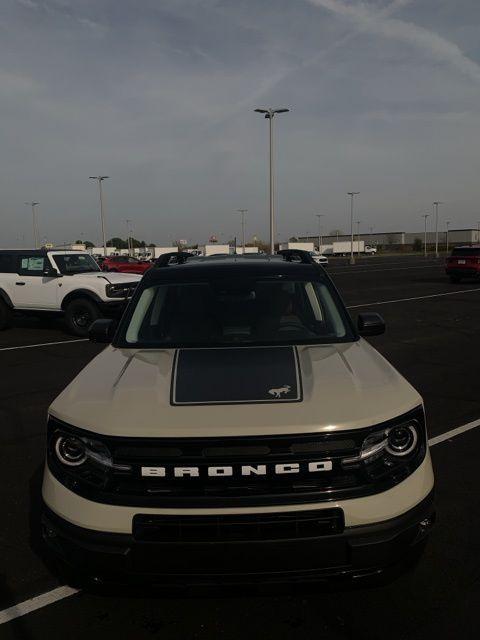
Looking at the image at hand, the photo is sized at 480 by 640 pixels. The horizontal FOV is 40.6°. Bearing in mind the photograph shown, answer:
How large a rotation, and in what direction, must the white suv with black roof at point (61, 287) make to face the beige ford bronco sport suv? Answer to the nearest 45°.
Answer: approximately 45° to its right

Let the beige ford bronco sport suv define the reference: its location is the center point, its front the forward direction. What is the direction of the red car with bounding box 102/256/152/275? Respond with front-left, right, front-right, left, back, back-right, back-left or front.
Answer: back

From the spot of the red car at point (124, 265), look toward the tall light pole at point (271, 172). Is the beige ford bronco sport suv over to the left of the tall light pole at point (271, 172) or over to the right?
right

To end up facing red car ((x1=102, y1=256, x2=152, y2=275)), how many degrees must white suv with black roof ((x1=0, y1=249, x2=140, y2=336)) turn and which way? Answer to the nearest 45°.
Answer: approximately 135° to its left

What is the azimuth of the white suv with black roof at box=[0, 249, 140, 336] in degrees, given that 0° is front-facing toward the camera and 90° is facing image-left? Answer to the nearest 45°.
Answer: approximately 315°

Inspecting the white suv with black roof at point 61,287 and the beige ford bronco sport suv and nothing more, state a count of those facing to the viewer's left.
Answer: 0

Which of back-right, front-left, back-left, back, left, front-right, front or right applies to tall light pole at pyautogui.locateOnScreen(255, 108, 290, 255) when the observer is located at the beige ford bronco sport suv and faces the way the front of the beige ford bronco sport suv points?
back

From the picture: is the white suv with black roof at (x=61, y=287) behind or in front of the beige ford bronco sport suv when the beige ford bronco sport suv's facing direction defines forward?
behind

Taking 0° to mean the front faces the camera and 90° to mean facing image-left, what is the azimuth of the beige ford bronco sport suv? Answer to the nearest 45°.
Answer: approximately 0°

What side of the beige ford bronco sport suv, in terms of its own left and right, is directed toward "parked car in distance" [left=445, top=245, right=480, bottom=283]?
back

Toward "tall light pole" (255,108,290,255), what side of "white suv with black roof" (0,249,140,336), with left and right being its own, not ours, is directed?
left
